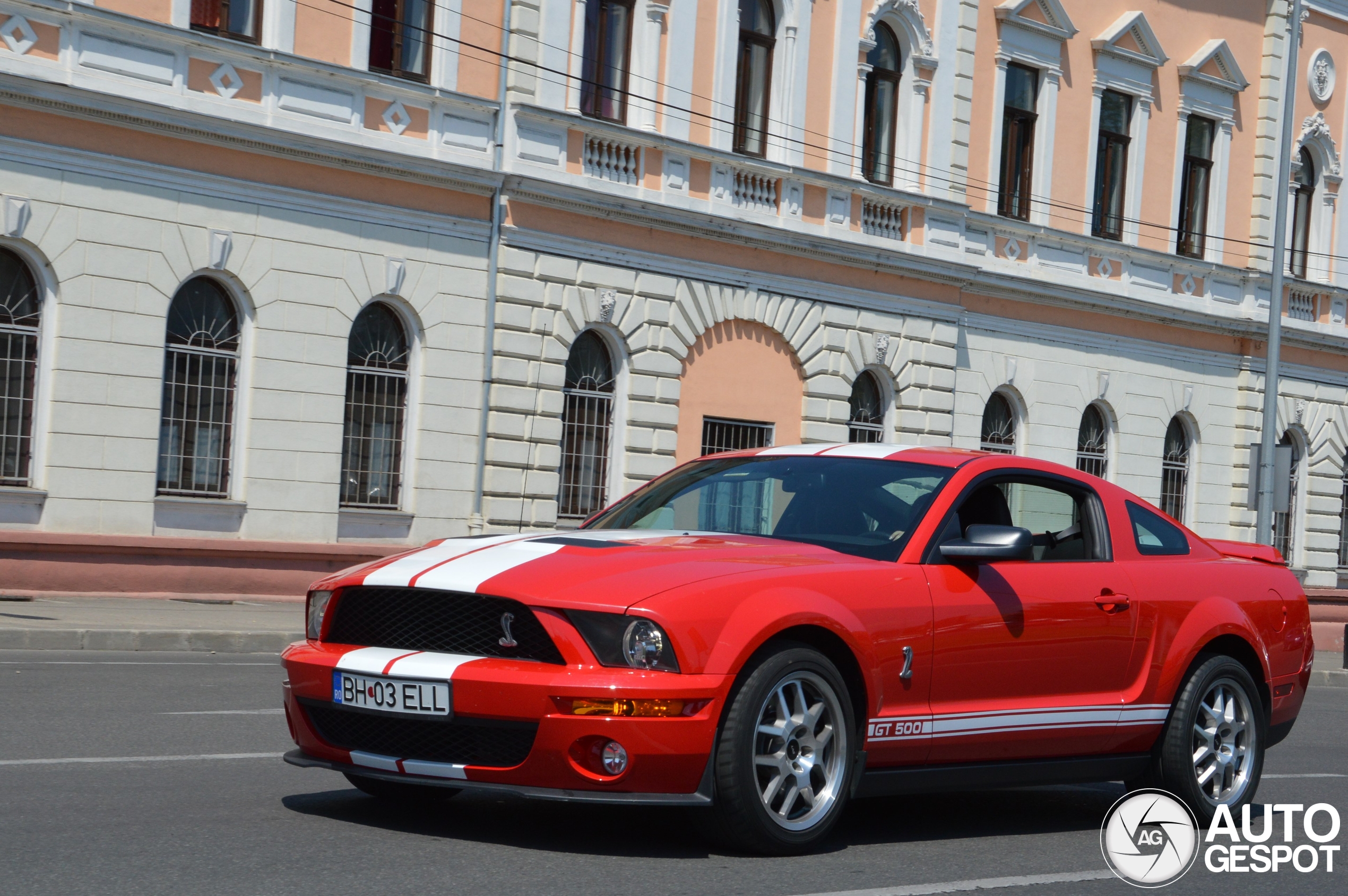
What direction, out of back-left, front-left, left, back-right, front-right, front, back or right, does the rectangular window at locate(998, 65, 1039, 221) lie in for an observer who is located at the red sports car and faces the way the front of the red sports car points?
back-right

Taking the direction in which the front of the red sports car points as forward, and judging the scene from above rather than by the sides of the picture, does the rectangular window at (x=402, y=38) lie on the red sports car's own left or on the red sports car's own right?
on the red sports car's own right

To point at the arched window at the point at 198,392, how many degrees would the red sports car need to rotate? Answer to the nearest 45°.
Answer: approximately 90° to its right

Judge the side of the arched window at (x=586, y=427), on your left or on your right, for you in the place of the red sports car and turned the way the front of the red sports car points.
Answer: on your right

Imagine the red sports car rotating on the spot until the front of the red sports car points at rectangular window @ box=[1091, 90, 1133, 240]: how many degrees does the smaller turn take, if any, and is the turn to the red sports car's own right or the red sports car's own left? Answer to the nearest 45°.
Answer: approximately 135° to the red sports car's own right

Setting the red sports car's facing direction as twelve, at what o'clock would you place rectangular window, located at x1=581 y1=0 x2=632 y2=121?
The rectangular window is roughly at 4 o'clock from the red sports car.

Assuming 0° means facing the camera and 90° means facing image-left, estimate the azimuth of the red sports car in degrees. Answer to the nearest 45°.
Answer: approximately 45°

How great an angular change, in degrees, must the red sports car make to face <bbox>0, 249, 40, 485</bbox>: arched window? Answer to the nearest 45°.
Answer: approximately 90° to its right
